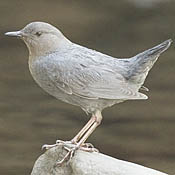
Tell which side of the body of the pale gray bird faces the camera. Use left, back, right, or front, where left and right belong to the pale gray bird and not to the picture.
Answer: left
